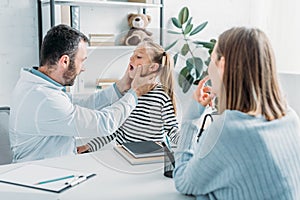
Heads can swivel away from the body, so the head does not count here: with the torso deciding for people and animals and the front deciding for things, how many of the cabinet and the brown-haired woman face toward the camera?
1

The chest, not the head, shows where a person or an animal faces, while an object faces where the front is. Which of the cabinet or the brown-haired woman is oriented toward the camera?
the cabinet

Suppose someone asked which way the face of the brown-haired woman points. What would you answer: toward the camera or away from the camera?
away from the camera

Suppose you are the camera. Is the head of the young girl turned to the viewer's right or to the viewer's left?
to the viewer's left

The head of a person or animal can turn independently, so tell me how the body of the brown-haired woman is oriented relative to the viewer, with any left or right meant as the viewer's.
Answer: facing away from the viewer and to the left of the viewer

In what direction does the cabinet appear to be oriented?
toward the camera

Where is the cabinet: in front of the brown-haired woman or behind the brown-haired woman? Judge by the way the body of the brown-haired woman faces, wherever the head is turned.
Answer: in front

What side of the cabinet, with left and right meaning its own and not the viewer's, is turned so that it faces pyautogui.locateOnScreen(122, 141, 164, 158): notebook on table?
front

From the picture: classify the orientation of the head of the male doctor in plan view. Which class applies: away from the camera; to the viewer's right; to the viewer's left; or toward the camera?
to the viewer's right

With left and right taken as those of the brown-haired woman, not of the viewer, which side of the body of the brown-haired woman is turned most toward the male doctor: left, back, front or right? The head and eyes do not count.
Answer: front

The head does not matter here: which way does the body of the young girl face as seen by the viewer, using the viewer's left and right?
facing the viewer and to the left of the viewer

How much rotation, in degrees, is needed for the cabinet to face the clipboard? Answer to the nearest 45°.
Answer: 0° — it already faces it

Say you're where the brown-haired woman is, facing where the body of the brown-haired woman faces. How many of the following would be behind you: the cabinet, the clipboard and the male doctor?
0

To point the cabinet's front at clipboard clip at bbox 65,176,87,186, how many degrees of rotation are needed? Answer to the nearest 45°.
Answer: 0° — it already faces it
